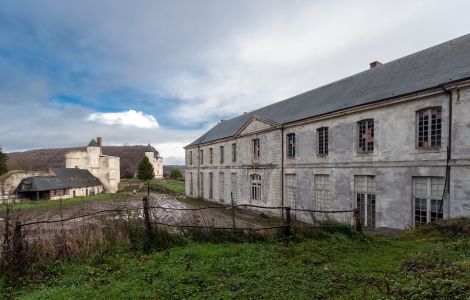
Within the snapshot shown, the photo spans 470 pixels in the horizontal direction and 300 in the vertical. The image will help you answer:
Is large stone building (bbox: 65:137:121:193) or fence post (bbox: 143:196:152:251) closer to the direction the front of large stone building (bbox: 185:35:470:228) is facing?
the fence post

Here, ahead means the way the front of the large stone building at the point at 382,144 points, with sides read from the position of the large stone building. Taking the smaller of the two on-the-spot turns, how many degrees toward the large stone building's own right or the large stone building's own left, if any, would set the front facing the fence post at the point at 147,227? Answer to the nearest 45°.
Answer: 0° — it already faces it

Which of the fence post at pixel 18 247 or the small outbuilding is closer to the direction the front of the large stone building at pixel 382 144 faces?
the fence post

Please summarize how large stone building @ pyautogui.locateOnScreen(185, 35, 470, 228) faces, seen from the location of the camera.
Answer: facing the viewer and to the left of the viewer

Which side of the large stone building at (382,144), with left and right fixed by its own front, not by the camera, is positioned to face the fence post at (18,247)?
front

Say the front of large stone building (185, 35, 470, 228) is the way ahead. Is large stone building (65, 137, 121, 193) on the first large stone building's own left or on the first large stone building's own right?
on the first large stone building's own right

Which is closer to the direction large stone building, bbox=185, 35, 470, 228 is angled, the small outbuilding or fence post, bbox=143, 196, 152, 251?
the fence post

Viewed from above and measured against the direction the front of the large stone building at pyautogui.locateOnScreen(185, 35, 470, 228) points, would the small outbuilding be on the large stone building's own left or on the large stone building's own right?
on the large stone building's own right
